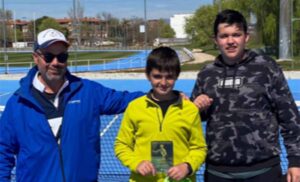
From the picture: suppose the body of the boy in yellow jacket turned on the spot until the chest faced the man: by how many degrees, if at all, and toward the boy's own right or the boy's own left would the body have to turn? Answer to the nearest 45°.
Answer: approximately 90° to the boy's own right

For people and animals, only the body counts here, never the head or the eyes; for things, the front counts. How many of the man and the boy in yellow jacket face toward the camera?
2

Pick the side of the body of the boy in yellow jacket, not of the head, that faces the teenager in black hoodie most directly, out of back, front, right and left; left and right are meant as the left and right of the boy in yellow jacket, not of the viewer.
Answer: left

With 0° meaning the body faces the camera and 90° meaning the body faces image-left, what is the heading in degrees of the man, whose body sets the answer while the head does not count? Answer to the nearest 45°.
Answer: approximately 0°

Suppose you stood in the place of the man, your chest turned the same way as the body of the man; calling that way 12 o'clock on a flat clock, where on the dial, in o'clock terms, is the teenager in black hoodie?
The teenager in black hoodie is roughly at 9 o'clock from the man.

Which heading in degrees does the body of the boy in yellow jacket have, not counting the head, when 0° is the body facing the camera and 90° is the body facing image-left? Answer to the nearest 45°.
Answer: approximately 0°

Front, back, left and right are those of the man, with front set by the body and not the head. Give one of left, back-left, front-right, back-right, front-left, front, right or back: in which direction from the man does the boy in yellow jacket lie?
left
